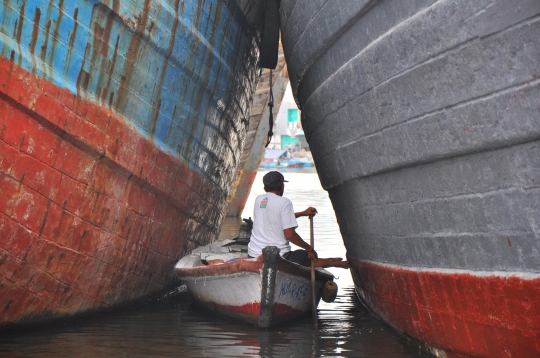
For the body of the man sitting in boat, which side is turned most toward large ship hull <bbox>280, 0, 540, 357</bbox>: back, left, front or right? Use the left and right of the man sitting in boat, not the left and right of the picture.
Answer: right

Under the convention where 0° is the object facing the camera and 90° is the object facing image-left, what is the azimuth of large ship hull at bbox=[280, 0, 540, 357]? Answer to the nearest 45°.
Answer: approximately 315°

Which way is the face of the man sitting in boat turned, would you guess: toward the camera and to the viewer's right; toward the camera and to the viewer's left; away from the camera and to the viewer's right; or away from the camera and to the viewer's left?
away from the camera and to the viewer's right

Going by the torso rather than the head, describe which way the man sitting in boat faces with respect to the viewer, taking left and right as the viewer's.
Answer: facing away from the viewer and to the right of the viewer
